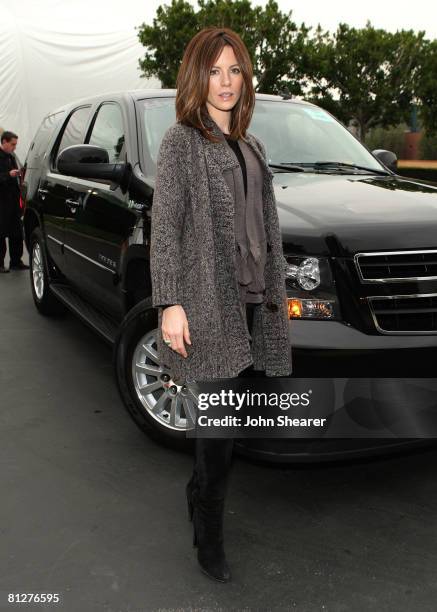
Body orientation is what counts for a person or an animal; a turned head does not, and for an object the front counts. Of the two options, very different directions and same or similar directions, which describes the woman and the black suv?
same or similar directions

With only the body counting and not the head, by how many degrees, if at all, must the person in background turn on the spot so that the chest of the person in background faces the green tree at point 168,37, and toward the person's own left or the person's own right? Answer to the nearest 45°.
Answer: approximately 90° to the person's own left

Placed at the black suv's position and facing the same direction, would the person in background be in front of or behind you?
behind

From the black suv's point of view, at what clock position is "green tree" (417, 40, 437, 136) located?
The green tree is roughly at 8 o'clock from the black suv.

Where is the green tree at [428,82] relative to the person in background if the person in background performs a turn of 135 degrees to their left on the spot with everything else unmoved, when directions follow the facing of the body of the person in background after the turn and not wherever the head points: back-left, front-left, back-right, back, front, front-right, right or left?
right

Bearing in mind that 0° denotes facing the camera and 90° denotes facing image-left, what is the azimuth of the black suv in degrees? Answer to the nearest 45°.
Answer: approximately 315°

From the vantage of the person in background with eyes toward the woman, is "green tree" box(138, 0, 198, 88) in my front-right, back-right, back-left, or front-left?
back-left

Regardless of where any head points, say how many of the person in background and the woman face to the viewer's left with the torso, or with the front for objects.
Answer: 0

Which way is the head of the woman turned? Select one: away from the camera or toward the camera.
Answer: toward the camera

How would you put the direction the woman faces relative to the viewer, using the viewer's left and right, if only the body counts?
facing the viewer and to the right of the viewer

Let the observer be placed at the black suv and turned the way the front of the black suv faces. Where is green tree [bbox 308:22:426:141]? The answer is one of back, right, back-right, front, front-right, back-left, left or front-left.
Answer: back-left

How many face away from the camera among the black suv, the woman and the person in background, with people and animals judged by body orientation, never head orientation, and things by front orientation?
0

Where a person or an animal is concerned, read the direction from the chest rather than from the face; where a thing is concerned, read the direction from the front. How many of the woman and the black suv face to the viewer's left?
0

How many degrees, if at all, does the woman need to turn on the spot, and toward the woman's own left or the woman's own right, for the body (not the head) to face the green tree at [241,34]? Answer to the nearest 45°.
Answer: approximately 135° to the woman's own left
